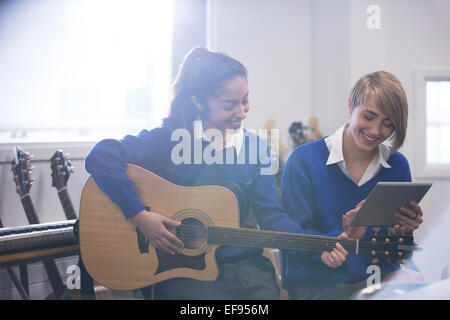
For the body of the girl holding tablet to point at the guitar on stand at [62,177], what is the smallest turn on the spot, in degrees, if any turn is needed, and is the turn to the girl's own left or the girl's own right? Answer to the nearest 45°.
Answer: approximately 135° to the girl's own right

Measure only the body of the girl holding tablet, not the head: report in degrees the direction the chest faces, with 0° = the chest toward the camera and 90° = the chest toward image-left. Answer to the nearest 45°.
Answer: approximately 315°

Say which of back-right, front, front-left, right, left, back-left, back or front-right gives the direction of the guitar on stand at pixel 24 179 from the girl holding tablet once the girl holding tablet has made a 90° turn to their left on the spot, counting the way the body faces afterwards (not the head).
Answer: back-left

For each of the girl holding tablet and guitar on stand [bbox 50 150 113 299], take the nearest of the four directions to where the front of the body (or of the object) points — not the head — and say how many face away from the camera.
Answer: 0

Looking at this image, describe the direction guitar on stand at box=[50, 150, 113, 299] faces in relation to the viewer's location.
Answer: facing the viewer and to the right of the viewer
